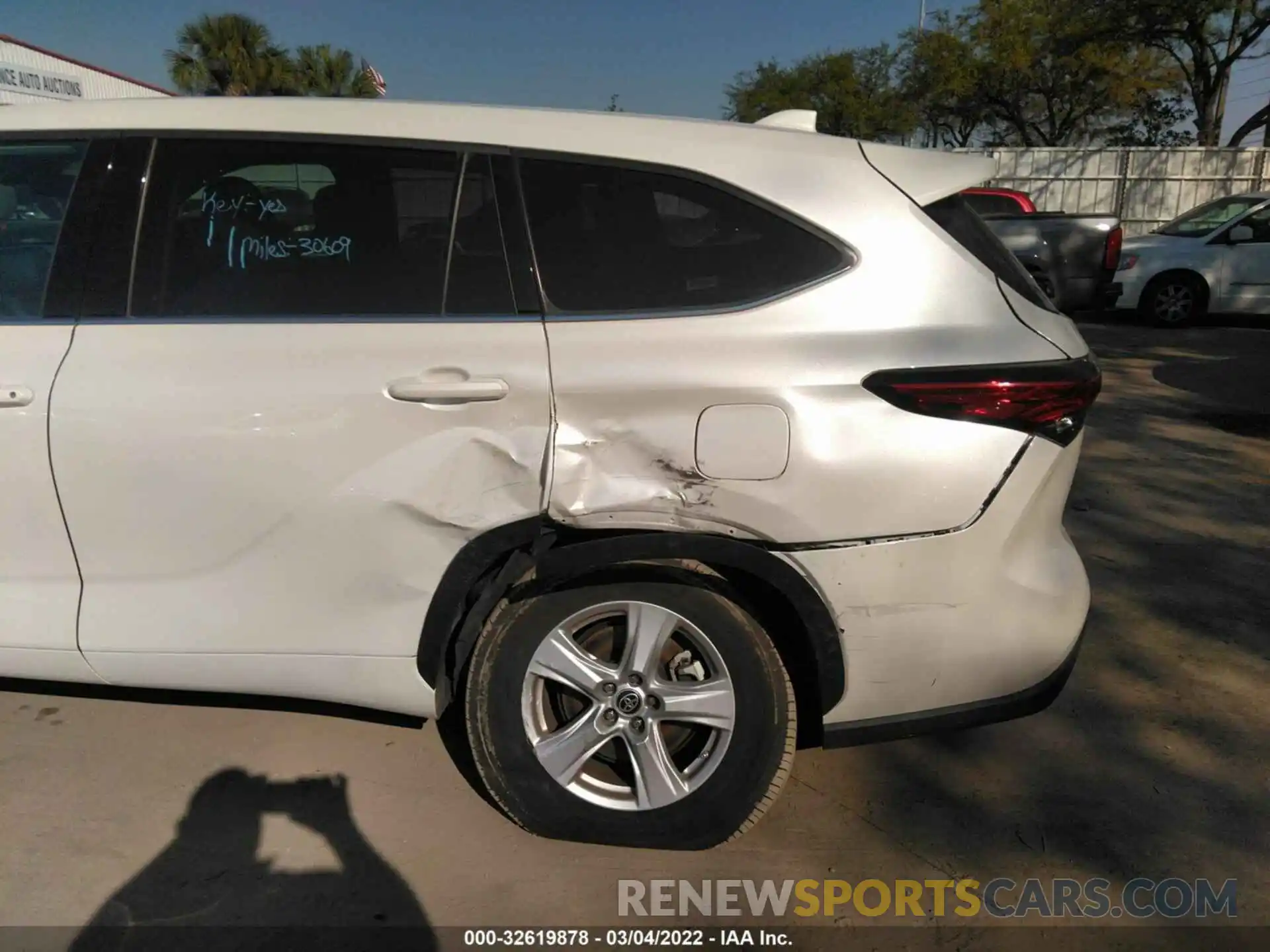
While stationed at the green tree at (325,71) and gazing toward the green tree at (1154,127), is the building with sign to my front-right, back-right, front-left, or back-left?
back-right

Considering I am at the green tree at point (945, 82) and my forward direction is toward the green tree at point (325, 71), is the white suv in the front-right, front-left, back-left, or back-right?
front-left

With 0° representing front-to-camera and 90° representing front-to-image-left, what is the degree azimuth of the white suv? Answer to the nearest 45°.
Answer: approximately 90°

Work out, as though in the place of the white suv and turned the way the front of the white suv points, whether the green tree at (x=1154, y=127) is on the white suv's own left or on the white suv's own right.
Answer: on the white suv's own right

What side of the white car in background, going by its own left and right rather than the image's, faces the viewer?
left

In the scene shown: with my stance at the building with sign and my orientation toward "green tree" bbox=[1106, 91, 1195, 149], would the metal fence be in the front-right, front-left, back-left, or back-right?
front-right

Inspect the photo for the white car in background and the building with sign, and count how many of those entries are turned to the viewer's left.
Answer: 1

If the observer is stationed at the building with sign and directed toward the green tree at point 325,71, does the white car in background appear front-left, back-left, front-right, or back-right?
front-right
